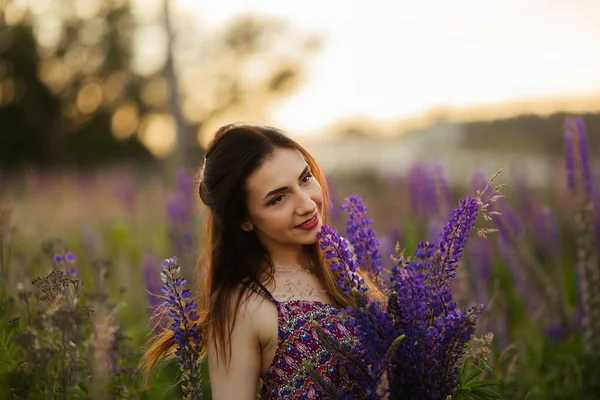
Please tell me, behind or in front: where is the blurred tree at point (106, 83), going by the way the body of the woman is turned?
behind

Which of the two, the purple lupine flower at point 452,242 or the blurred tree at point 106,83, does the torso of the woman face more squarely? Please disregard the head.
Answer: the purple lupine flower

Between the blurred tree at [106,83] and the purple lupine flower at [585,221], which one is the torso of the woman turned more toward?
the purple lupine flower

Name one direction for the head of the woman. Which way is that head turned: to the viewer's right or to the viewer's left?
to the viewer's right

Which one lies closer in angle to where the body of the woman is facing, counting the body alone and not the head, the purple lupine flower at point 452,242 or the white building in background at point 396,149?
the purple lupine flower

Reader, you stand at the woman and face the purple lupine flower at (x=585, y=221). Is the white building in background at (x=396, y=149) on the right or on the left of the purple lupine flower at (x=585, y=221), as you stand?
left

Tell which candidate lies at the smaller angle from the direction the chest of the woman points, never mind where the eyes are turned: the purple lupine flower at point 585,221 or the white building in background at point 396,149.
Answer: the purple lupine flower

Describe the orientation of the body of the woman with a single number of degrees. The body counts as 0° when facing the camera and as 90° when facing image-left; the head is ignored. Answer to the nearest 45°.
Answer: approximately 315°

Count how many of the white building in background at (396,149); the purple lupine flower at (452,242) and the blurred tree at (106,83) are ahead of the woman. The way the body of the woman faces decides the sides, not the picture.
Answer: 1

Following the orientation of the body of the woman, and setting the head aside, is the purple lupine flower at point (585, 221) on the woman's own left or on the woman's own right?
on the woman's own left
